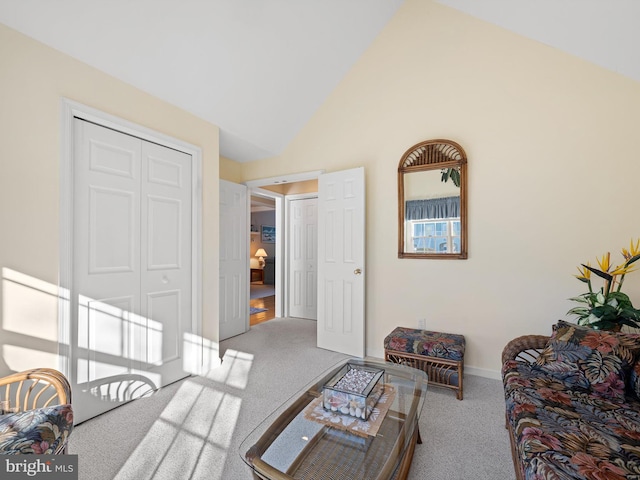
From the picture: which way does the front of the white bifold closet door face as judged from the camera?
facing the viewer and to the right of the viewer

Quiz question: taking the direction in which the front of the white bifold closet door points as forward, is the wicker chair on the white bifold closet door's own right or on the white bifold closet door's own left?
on the white bifold closet door's own right

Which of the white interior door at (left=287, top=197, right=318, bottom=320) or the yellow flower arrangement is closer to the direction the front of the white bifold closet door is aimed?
the yellow flower arrangement

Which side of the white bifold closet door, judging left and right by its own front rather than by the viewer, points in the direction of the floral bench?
front

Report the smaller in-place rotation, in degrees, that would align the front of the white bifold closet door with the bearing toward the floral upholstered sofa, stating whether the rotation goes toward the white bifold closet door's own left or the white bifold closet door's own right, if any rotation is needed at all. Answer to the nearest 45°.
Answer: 0° — it already faces it

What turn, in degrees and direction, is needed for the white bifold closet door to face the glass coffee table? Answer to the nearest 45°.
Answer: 0° — it already faces it

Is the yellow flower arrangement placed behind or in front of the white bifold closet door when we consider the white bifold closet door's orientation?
in front

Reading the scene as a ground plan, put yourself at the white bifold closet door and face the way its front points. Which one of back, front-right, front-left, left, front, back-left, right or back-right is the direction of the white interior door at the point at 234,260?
left

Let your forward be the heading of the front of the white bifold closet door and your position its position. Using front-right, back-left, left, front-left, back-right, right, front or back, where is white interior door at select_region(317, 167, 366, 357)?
front-left

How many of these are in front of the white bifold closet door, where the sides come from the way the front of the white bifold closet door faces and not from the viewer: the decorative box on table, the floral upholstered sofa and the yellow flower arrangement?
3
